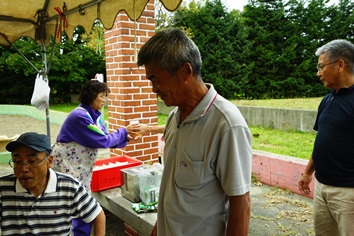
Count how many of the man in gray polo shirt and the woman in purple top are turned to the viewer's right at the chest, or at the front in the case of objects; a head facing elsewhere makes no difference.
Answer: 1

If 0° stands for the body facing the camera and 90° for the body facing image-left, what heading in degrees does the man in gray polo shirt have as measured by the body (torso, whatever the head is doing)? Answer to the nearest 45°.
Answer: approximately 45°

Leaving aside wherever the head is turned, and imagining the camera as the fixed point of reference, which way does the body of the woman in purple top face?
to the viewer's right

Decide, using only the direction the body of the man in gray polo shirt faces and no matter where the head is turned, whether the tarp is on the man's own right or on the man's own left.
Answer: on the man's own right

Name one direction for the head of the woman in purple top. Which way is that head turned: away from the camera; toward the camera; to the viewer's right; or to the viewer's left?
to the viewer's right

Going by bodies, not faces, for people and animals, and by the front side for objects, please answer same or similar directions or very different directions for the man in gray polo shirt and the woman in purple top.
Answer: very different directions

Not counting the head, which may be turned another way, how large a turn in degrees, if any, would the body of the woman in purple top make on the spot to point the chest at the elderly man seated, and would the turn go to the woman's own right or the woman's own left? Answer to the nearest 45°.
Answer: approximately 90° to the woman's own right
